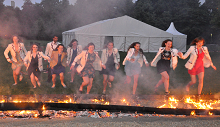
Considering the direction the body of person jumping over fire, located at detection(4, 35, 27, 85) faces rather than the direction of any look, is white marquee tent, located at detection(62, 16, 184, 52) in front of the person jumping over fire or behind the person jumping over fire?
behind

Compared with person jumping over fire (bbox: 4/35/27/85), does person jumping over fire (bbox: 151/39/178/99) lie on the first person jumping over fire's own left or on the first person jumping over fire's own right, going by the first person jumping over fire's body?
on the first person jumping over fire's own left

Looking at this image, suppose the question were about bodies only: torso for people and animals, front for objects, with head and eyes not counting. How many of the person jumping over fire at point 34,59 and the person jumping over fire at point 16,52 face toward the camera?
2

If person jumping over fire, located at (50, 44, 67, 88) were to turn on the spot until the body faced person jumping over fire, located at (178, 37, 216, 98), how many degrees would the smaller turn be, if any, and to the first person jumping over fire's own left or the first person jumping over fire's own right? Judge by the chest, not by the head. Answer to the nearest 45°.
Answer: approximately 45° to the first person jumping over fire's own left

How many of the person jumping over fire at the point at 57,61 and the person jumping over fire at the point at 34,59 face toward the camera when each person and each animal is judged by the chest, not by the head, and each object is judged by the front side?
2

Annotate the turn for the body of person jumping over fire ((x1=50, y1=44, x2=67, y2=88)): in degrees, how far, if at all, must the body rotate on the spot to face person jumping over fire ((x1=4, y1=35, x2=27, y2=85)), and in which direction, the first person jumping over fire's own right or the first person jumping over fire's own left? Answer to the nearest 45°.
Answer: approximately 90° to the first person jumping over fire's own right

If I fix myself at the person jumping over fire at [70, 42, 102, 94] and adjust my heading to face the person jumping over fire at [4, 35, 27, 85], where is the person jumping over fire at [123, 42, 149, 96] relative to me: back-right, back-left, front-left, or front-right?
back-right

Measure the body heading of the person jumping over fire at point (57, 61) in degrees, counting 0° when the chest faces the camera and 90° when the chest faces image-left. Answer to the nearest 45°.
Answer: approximately 0°
